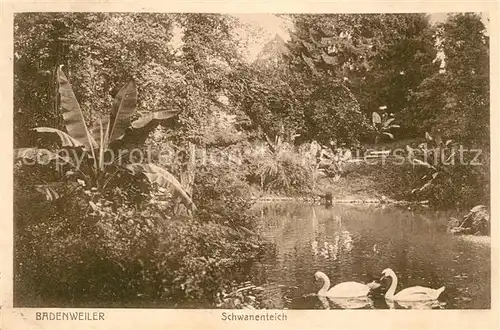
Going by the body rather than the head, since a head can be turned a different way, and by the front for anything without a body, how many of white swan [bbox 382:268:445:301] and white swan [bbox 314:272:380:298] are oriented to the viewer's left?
2

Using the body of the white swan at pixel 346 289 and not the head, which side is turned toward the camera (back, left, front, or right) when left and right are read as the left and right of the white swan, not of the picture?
left

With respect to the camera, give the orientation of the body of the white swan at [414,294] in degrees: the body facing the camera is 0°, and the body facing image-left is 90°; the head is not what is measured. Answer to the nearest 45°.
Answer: approximately 90°
